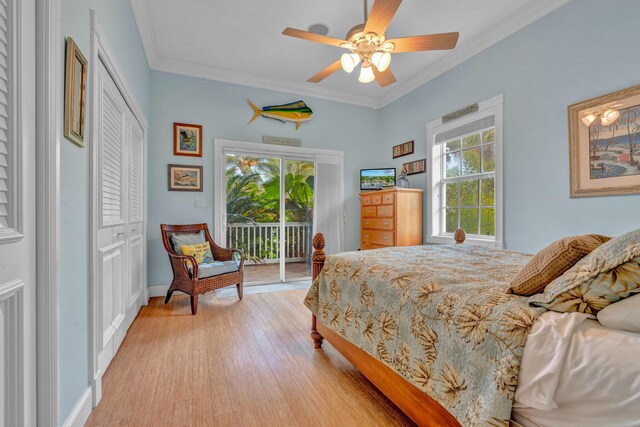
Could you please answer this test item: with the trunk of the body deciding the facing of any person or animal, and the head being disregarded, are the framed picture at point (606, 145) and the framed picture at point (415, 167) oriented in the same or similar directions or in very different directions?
same or similar directions

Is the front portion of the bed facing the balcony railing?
yes

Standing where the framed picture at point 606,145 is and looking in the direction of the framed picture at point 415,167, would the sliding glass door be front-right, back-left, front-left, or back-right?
front-left

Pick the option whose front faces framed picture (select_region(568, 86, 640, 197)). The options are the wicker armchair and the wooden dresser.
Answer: the wicker armchair

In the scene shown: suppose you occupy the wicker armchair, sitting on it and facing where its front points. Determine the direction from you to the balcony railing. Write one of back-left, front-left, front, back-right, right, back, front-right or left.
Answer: left

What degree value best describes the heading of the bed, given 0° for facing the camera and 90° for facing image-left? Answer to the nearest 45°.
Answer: approximately 135°

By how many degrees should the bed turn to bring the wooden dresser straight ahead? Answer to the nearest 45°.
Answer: approximately 45° to its right

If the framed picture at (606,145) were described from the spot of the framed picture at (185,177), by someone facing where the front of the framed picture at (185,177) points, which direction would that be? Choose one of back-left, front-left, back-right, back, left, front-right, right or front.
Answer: front-left

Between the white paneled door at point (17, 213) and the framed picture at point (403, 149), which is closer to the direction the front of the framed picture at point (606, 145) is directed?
the white paneled door

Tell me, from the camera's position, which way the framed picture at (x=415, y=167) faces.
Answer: facing the viewer and to the left of the viewer

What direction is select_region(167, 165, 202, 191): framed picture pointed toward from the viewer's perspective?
toward the camera

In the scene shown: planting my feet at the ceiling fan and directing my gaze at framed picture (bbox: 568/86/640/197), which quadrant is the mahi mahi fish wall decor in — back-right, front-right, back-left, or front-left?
back-left

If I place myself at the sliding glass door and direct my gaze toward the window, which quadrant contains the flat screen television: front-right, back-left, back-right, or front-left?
front-left
